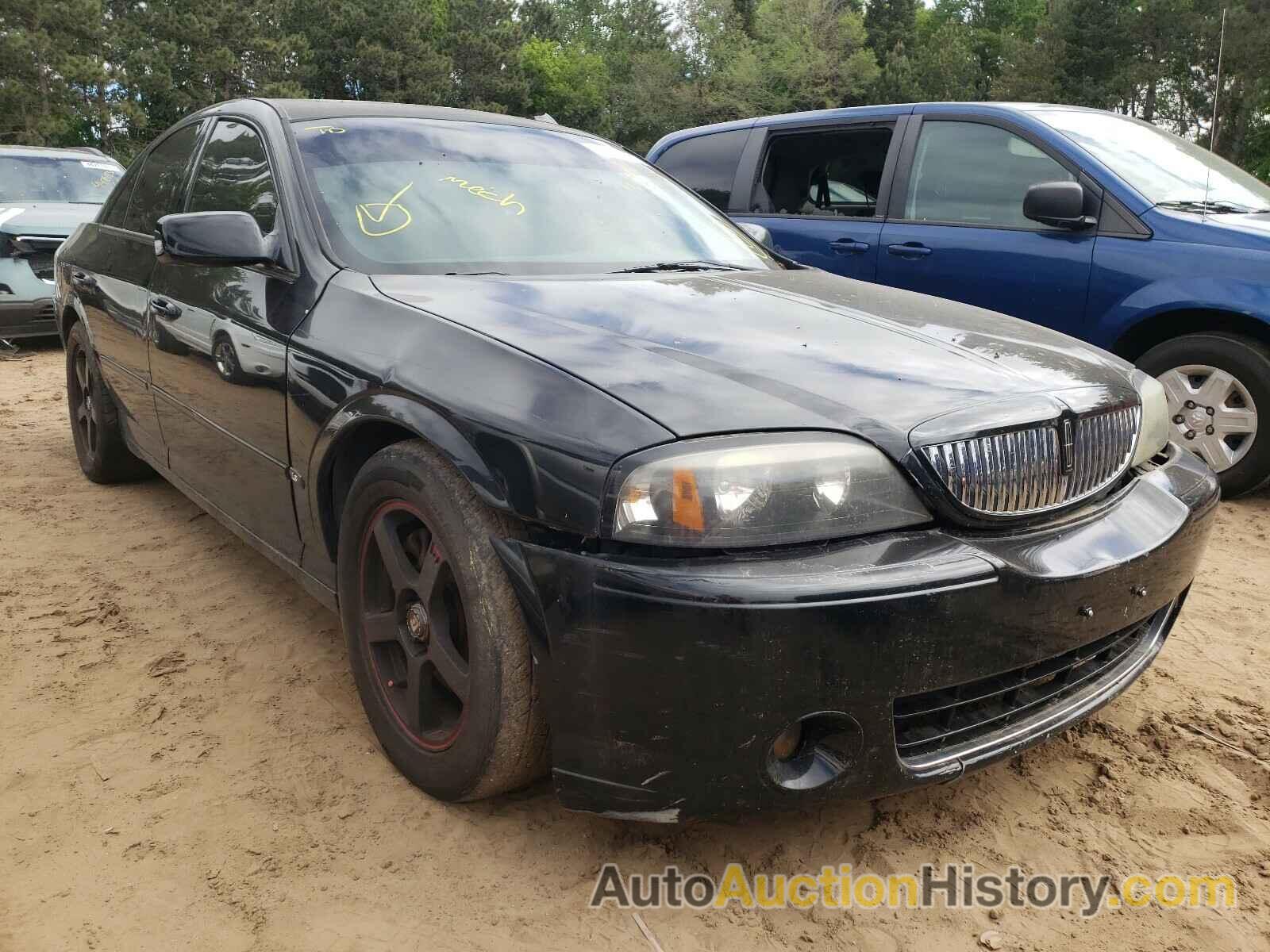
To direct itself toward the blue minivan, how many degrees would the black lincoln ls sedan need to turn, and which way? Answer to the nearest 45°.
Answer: approximately 90° to its left

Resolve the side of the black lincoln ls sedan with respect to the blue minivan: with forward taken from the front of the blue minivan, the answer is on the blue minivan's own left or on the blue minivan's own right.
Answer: on the blue minivan's own right

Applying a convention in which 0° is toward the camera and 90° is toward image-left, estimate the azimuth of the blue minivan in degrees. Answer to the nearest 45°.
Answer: approximately 315°

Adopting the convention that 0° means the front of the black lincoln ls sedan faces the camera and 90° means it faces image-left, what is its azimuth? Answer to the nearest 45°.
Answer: approximately 315°
